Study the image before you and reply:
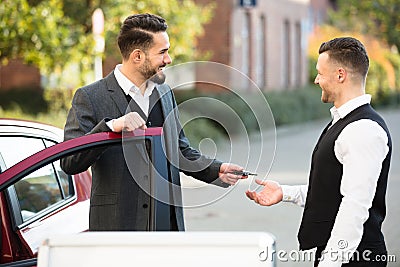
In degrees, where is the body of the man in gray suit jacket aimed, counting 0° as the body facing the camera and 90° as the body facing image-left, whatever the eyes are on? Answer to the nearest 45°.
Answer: approximately 315°

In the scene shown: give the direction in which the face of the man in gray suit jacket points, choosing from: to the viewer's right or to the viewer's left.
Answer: to the viewer's right
